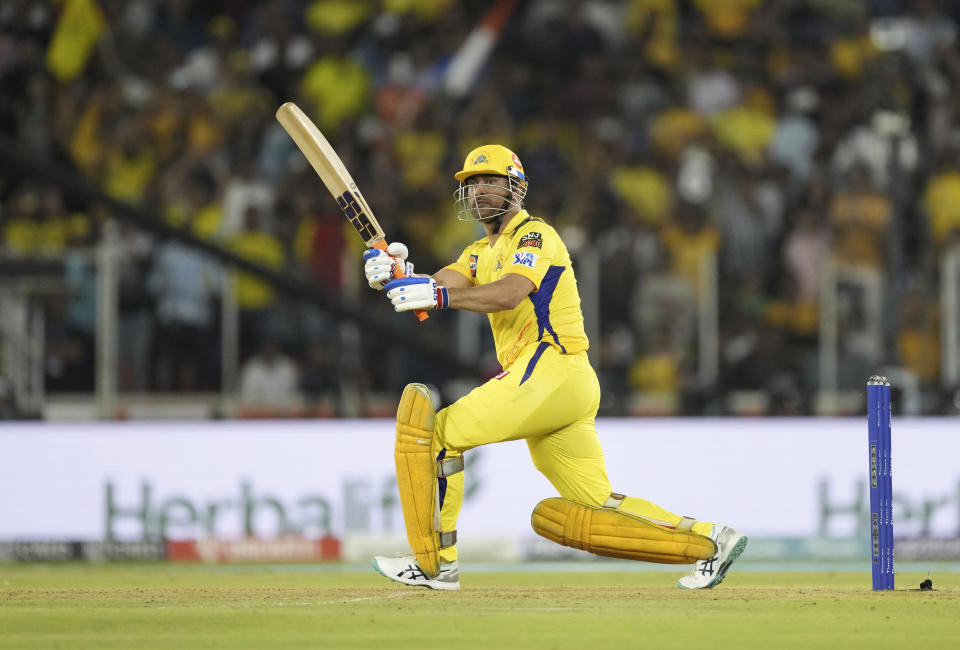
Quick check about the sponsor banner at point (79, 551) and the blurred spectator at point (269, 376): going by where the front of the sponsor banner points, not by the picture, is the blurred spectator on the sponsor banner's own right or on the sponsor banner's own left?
on the sponsor banner's own left

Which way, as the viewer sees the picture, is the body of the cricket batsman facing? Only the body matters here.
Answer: to the viewer's left

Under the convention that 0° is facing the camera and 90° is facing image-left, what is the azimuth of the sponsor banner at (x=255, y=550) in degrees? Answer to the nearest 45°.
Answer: approximately 0°

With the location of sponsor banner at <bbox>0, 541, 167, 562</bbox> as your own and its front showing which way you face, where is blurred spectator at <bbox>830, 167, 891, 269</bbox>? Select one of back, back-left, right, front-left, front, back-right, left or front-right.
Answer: left

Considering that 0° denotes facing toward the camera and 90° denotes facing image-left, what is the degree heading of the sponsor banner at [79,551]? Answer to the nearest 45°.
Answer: approximately 0°

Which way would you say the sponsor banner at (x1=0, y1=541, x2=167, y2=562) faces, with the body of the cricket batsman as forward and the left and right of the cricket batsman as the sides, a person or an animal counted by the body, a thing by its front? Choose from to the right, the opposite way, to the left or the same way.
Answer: to the left

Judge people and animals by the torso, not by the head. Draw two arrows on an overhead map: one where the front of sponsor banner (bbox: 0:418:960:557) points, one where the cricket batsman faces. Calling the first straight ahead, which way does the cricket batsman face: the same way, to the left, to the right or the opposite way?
to the right

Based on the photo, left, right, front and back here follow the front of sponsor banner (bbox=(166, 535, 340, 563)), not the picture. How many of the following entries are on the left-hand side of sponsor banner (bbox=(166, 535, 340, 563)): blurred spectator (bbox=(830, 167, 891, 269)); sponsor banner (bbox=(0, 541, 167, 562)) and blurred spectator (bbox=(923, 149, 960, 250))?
2
